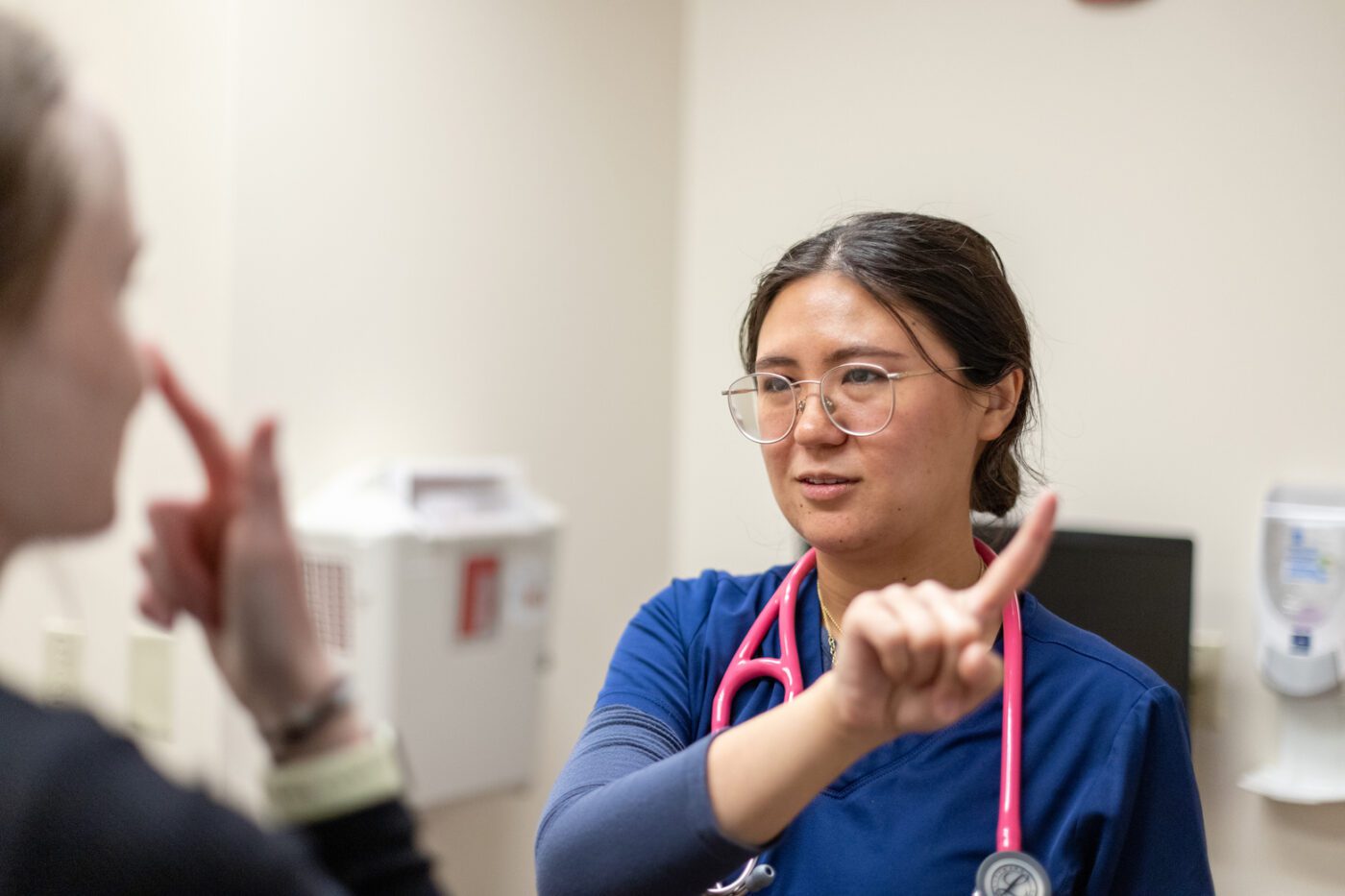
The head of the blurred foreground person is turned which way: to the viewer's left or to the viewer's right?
to the viewer's right

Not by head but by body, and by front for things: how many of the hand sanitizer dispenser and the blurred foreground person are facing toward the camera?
1

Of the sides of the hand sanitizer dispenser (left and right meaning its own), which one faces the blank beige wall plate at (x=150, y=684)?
right

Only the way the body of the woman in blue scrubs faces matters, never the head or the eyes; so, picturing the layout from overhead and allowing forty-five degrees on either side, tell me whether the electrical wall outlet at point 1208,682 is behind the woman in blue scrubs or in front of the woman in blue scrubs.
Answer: behind

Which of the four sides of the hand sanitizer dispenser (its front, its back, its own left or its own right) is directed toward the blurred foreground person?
front

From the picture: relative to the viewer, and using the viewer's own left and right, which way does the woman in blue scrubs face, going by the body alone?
facing the viewer and to the left of the viewer

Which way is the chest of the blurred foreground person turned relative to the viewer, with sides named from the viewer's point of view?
facing away from the viewer and to the right of the viewer

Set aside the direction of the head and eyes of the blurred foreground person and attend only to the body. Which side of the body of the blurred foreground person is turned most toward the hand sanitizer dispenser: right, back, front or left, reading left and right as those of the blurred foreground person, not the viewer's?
front

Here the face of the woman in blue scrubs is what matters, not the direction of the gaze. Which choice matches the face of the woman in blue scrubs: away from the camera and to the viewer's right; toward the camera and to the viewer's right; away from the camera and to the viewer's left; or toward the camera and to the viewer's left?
toward the camera and to the viewer's left

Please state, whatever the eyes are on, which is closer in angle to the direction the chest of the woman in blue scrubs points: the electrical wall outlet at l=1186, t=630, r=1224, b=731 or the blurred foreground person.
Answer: the blurred foreground person

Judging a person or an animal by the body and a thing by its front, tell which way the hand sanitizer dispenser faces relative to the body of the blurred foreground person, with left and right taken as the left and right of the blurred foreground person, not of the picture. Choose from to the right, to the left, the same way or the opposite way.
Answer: the opposite way

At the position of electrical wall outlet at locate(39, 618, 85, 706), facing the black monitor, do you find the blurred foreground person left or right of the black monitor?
right
